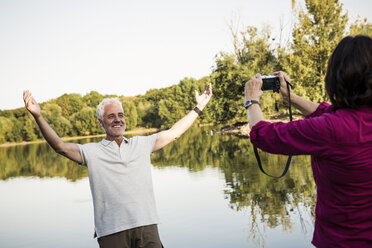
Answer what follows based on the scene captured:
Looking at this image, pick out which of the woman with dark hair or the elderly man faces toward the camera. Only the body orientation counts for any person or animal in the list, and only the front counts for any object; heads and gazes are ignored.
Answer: the elderly man

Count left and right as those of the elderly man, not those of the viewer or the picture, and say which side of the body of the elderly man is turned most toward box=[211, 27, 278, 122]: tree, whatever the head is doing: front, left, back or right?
back

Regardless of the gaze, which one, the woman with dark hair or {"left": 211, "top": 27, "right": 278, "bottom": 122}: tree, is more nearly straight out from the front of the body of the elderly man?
the woman with dark hair

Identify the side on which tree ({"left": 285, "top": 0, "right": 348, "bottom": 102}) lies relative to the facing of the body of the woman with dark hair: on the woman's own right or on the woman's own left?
on the woman's own right

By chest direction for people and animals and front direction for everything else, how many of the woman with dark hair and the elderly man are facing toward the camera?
1

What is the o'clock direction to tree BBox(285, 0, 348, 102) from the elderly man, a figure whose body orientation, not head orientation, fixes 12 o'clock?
The tree is roughly at 7 o'clock from the elderly man.

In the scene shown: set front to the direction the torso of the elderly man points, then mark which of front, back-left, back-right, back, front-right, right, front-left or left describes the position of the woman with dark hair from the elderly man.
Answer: front-left

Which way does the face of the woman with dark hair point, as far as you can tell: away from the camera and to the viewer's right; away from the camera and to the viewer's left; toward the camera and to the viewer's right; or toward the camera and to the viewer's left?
away from the camera and to the viewer's left

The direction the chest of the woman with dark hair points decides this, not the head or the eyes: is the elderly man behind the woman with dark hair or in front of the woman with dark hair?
in front

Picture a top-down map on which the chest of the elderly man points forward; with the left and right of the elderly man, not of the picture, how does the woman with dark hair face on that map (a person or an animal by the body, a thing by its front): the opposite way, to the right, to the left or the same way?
the opposite way

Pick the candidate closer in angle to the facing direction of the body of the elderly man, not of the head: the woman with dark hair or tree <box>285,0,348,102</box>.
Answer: the woman with dark hair

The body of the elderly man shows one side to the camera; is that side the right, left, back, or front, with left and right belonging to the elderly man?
front

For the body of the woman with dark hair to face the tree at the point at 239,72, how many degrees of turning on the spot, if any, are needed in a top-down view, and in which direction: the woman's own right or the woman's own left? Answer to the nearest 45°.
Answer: approximately 45° to the woman's own right

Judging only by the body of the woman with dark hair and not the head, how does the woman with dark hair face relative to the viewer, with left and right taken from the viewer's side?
facing away from the viewer and to the left of the viewer
